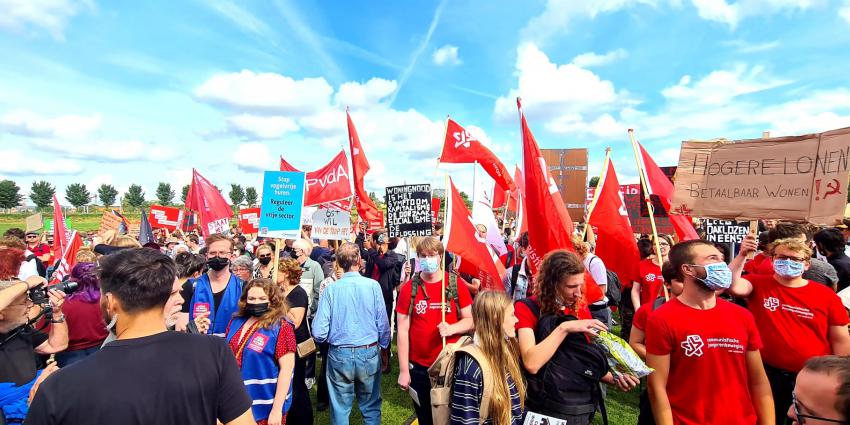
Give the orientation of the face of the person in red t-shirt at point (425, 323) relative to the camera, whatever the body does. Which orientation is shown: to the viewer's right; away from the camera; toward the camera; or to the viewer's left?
toward the camera

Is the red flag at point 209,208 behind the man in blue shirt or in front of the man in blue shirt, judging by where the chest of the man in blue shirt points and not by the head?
in front

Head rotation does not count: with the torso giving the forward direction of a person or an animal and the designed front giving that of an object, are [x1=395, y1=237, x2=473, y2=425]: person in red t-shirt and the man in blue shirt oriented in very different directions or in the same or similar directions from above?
very different directions

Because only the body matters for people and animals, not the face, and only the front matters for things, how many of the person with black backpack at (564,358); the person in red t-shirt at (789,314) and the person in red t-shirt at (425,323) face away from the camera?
0

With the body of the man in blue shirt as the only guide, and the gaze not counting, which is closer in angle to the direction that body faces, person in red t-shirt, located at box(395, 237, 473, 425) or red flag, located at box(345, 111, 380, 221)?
the red flag

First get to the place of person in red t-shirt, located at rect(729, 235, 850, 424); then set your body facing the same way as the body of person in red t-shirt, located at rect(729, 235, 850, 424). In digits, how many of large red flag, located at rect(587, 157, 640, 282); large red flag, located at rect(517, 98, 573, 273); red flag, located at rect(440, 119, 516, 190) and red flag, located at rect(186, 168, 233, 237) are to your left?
0

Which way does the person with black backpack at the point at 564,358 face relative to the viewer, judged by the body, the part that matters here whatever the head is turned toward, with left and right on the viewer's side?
facing the viewer and to the right of the viewer

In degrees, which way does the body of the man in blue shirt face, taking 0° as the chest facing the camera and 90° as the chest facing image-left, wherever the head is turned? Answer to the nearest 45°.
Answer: approximately 180°

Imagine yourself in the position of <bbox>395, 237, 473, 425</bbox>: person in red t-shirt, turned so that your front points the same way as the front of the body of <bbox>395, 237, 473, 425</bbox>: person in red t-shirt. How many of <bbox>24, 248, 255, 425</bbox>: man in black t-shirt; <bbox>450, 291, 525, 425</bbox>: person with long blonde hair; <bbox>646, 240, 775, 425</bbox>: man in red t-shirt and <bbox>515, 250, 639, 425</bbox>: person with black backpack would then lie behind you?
0

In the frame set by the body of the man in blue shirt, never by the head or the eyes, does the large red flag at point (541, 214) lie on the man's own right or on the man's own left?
on the man's own right

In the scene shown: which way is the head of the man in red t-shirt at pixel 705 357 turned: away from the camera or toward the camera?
toward the camera

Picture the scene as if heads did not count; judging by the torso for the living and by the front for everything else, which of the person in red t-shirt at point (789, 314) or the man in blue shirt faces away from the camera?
the man in blue shirt

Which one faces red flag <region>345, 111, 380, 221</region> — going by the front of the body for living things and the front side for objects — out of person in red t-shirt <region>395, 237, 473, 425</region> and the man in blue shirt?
the man in blue shirt

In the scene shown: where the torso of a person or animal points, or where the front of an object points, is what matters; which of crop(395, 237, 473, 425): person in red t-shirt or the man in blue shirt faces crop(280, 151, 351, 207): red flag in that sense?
the man in blue shirt

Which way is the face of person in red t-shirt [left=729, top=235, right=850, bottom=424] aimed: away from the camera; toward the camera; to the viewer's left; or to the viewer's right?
toward the camera

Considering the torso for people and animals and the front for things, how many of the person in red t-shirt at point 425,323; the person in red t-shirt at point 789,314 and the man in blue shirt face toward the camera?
2

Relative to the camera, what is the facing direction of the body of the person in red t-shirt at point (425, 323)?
toward the camera
